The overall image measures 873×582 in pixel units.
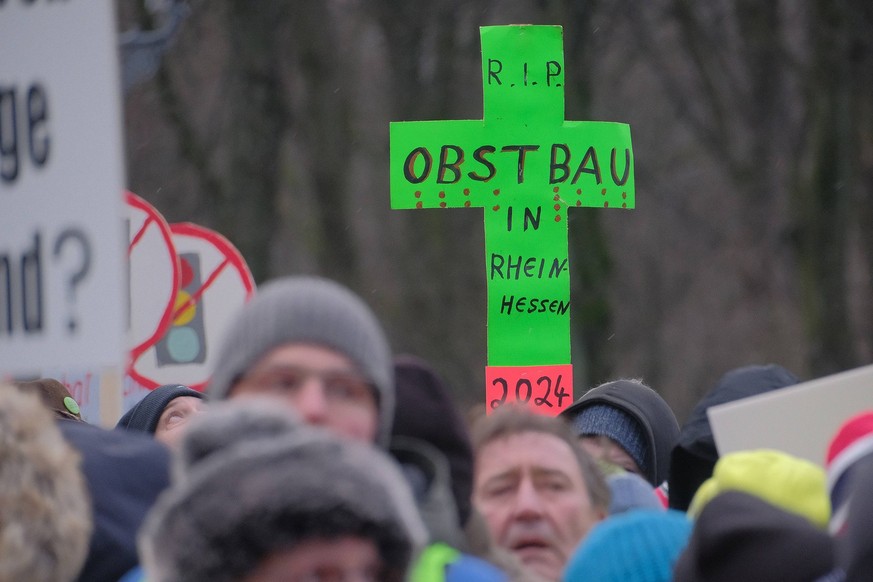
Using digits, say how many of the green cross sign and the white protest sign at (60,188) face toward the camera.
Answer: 2

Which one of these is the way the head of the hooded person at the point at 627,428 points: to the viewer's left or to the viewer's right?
to the viewer's left

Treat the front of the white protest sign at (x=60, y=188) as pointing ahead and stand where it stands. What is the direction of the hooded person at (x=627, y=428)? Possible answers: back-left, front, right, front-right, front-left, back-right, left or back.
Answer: back-left
